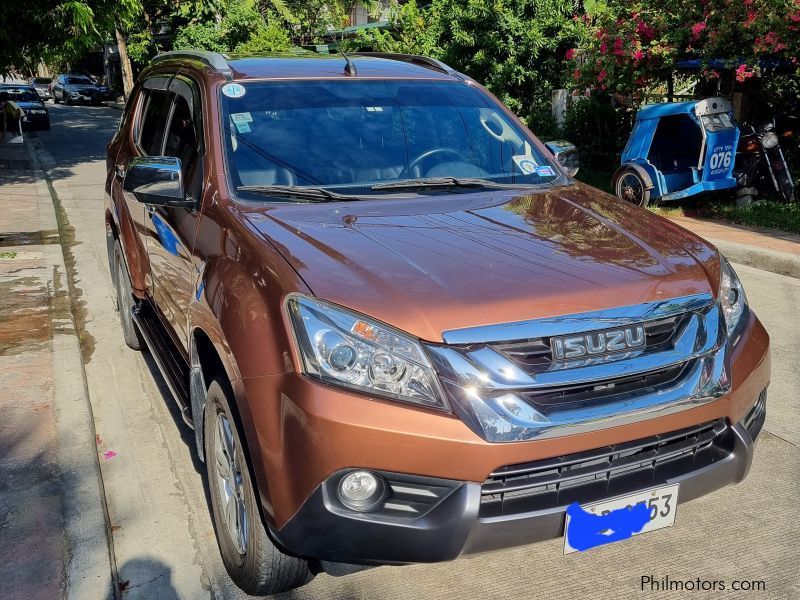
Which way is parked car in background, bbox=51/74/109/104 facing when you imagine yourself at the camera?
facing the viewer and to the right of the viewer

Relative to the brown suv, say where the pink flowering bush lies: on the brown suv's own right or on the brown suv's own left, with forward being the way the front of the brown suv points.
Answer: on the brown suv's own left

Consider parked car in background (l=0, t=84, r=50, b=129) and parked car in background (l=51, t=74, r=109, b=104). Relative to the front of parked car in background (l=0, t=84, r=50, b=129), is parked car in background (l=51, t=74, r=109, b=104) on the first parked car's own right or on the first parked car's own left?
on the first parked car's own left

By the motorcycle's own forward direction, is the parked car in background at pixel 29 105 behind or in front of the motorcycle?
behind

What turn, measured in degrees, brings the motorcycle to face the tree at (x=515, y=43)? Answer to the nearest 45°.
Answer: approximately 180°

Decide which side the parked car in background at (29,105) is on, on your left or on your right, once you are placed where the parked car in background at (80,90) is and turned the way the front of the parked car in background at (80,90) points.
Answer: on your right

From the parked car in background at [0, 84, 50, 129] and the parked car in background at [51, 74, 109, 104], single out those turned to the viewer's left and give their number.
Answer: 0

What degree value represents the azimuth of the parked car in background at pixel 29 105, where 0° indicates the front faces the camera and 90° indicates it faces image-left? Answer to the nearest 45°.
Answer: approximately 315°

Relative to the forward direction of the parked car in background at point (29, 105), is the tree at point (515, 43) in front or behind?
in front

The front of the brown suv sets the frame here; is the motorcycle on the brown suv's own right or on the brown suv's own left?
on the brown suv's own left

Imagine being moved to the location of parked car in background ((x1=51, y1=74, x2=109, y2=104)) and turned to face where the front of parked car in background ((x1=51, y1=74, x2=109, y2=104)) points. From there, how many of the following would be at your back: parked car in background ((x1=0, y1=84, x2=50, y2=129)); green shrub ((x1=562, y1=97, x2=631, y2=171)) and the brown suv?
0

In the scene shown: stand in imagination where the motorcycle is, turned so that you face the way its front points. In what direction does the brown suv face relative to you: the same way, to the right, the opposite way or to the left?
the same way

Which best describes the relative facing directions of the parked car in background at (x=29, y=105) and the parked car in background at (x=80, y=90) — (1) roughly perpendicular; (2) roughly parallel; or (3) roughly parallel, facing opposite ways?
roughly parallel

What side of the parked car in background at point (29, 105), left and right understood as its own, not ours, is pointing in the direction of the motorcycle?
front

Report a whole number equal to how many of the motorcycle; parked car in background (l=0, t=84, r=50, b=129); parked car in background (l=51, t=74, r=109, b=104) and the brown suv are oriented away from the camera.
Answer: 0
